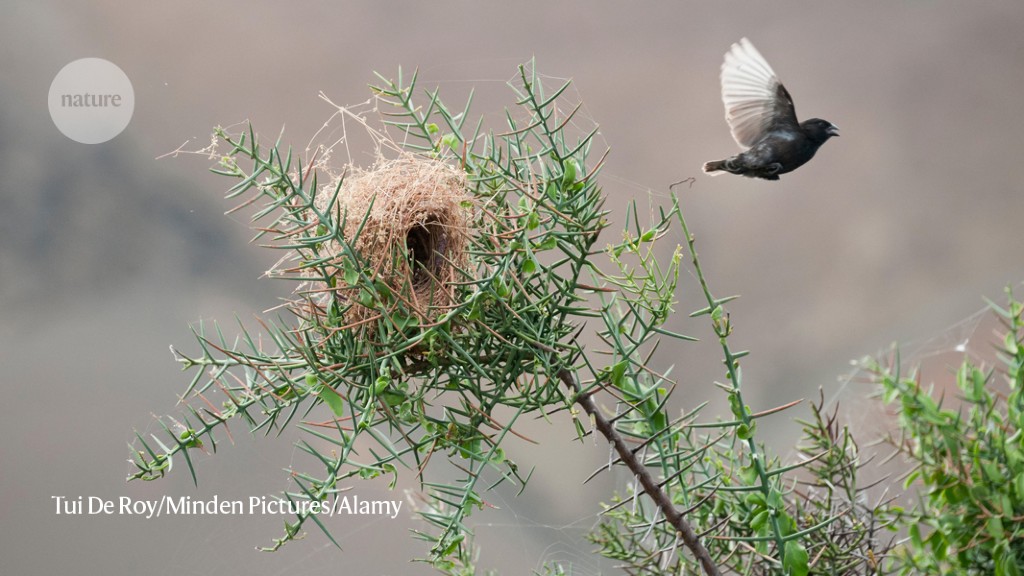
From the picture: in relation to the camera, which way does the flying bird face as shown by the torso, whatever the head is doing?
to the viewer's right
